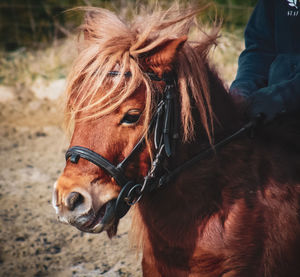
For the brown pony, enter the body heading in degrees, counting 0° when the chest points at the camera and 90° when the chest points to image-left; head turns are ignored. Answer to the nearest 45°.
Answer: approximately 45°
